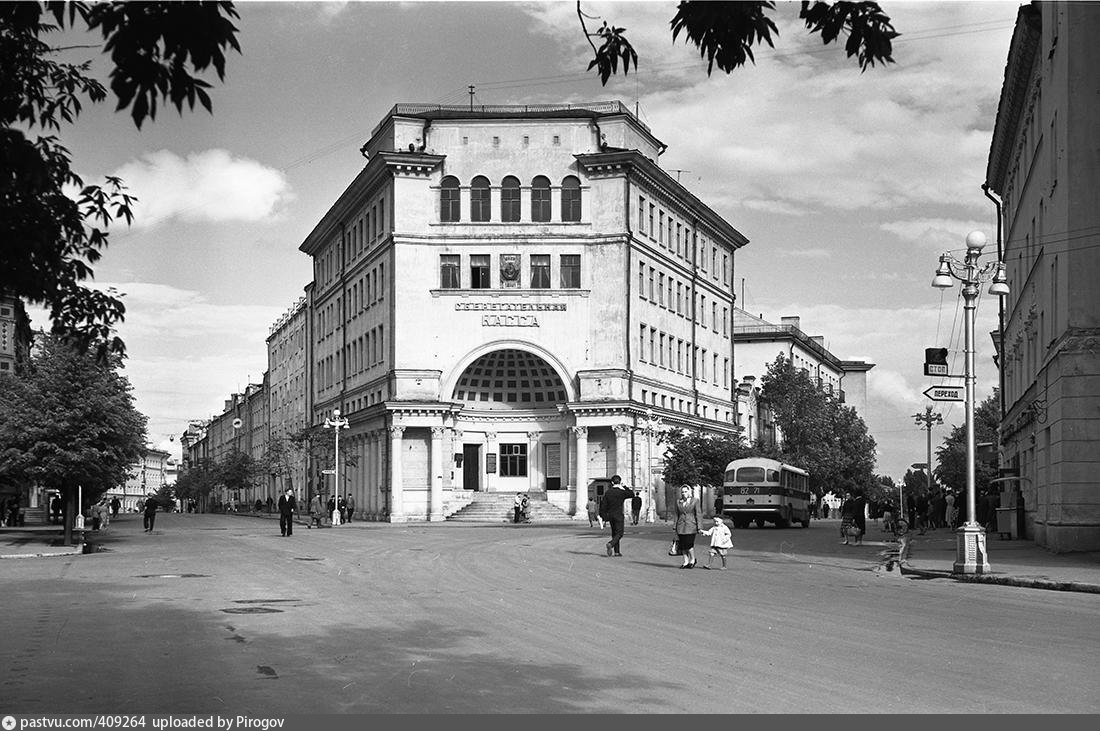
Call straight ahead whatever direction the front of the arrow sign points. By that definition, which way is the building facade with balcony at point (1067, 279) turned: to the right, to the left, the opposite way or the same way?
to the right

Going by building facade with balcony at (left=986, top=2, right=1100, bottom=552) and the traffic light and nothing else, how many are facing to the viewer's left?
1

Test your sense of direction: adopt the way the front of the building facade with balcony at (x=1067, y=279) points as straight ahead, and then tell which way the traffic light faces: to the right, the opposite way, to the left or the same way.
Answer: to the left

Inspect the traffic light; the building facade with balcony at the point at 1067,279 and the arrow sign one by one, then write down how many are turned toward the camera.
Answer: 2

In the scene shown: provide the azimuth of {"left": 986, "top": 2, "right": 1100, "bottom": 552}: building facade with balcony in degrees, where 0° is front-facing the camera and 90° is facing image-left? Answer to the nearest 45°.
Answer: approximately 90°

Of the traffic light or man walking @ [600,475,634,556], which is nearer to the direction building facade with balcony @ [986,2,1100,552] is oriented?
the man walking

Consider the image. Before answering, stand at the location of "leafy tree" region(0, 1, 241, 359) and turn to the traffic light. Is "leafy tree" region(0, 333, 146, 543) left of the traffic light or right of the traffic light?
left
